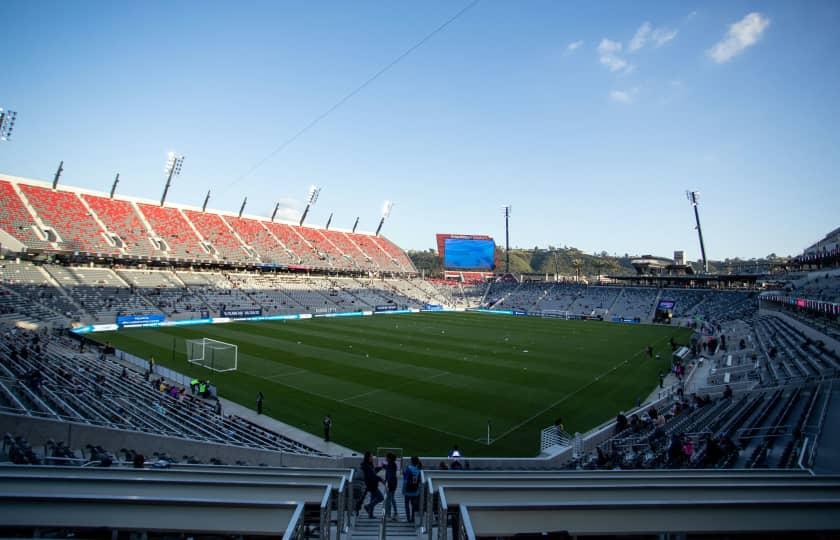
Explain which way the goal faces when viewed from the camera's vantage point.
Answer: facing away from the viewer and to the right of the viewer

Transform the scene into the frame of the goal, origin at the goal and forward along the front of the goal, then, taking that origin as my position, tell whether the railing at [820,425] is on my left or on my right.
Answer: on my right

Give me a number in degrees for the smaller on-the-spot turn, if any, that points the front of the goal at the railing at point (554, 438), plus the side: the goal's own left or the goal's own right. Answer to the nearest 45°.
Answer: approximately 90° to the goal's own right

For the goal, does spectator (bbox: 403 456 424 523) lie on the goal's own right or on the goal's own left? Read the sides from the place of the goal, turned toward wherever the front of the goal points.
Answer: on the goal's own right
